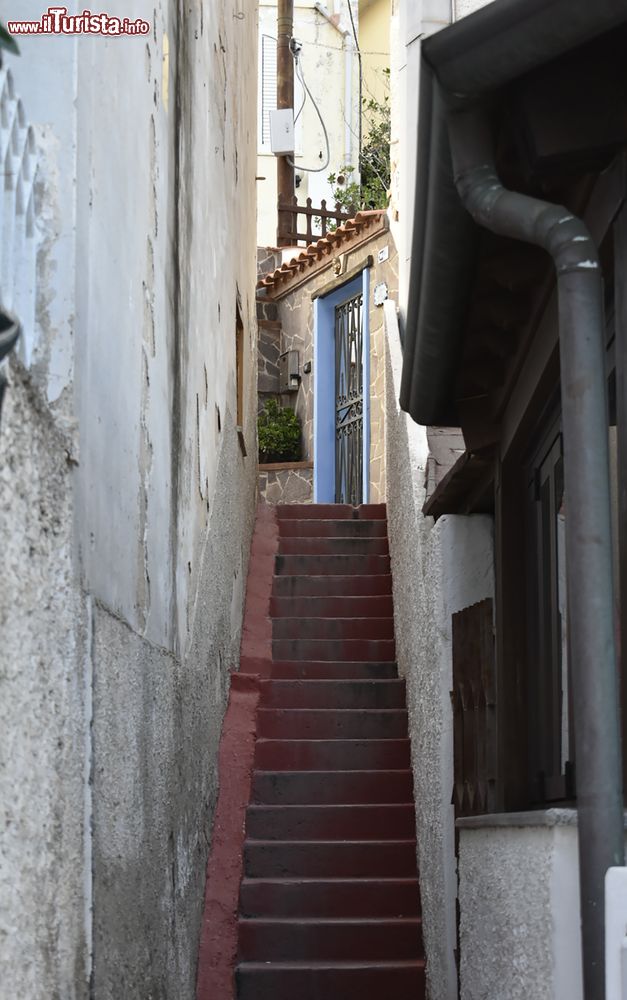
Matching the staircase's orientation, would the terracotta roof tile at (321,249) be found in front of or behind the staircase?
behind

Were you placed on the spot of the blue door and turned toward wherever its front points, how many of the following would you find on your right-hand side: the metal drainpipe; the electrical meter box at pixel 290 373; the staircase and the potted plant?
2

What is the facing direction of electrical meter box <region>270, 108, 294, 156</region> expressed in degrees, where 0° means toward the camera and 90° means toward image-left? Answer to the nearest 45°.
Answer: approximately 0°

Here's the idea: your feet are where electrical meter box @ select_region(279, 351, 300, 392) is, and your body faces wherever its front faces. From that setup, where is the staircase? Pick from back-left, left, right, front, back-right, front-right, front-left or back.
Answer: front-left

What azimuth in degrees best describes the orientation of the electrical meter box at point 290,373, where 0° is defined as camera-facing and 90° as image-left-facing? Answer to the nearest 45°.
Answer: approximately 45°

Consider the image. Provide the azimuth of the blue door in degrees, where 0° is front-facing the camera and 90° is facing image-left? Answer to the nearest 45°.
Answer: approximately 45°

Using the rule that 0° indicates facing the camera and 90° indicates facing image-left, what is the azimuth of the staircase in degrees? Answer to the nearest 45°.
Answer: approximately 0°

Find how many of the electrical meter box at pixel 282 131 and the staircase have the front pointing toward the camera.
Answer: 2

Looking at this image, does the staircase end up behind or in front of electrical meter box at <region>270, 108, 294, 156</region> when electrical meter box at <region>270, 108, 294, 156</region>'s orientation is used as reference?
in front
